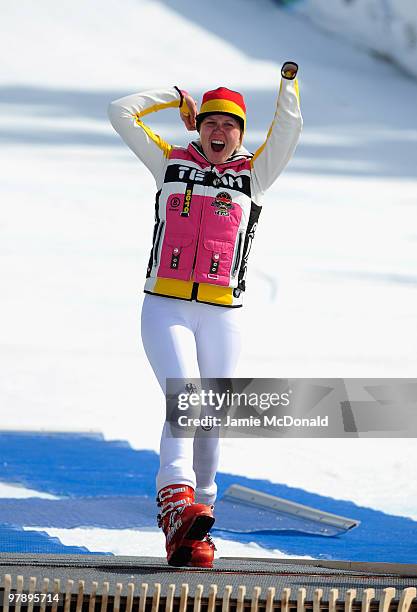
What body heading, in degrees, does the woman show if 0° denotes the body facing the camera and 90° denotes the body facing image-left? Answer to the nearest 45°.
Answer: approximately 0°
